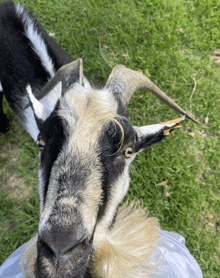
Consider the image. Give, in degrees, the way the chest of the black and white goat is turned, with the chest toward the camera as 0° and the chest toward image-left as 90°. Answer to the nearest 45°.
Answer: approximately 0°
